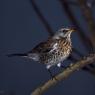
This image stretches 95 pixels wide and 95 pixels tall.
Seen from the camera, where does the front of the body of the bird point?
to the viewer's right
